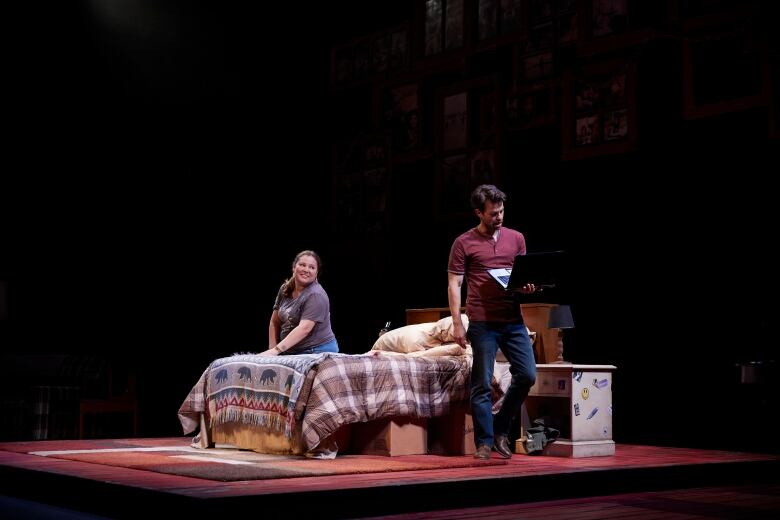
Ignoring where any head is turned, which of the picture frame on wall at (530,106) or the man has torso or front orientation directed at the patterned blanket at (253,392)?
the picture frame on wall

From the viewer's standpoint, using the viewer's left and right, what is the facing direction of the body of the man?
facing the viewer

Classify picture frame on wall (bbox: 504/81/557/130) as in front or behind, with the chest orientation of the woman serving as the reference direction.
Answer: behind

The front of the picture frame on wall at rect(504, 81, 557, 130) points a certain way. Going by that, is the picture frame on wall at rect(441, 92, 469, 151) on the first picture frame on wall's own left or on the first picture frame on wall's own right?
on the first picture frame on wall's own right

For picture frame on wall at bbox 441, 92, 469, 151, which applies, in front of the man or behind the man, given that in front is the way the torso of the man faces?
behind

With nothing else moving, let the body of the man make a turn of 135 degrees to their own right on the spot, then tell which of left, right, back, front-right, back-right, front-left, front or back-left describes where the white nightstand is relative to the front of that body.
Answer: right

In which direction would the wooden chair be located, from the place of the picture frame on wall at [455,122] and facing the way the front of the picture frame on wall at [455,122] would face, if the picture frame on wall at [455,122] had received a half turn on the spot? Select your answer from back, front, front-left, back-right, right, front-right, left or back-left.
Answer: back-left

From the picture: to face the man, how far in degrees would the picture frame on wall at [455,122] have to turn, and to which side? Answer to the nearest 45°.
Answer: approximately 45° to its left

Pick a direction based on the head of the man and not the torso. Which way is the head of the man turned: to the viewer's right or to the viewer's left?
to the viewer's right

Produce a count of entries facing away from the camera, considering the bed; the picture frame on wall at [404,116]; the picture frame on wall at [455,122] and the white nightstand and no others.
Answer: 0

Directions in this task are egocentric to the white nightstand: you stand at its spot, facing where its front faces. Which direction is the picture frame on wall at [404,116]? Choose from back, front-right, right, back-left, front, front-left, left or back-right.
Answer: right

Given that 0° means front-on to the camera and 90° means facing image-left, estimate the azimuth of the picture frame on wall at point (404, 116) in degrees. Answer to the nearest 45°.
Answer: approximately 45°
